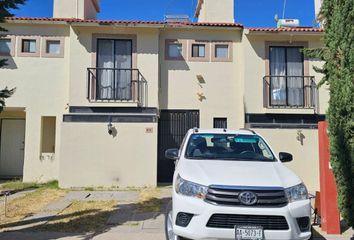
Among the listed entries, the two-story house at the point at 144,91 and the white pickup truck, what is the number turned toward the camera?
2

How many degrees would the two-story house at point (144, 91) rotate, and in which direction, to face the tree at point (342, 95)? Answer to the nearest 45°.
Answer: approximately 45° to its left

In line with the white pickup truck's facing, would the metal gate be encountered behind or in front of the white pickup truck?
behind

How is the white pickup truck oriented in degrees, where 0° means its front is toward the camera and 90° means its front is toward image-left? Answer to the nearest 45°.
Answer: approximately 0°

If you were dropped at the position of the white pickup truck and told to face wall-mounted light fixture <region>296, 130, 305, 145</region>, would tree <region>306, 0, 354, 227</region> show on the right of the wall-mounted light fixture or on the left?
right

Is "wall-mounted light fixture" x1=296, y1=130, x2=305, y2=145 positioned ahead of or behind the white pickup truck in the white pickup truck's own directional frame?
behind

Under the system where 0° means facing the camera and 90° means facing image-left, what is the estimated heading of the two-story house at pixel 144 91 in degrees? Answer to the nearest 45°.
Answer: approximately 0°

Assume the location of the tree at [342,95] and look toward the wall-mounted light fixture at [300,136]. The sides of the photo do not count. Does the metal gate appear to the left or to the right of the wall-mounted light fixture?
left
